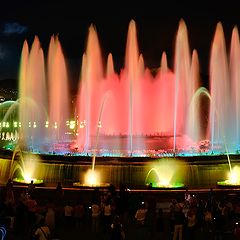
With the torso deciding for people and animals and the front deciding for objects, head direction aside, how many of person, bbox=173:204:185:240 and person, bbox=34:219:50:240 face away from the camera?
2

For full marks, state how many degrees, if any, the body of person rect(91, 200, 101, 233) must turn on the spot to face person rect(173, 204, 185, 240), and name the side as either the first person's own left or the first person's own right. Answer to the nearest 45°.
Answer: approximately 135° to the first person's own right

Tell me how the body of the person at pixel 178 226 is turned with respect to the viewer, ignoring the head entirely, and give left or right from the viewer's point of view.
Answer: facing away from the viewer

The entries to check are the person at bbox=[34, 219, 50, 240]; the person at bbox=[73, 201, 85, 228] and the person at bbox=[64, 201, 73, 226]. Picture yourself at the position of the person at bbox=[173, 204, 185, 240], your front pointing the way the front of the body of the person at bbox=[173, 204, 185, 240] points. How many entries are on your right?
0

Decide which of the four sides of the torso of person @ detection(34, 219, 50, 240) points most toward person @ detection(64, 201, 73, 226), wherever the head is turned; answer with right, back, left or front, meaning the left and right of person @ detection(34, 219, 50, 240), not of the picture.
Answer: front

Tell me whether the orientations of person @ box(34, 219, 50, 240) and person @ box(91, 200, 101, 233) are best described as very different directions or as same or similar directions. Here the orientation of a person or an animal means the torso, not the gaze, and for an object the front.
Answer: same or similar directions

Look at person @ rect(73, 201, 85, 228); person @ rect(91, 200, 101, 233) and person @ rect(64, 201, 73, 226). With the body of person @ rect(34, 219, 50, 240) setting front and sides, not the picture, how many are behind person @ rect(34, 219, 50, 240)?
0

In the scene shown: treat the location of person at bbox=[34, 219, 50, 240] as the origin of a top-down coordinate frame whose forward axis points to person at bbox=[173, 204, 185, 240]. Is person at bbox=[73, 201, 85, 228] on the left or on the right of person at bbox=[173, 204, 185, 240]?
left

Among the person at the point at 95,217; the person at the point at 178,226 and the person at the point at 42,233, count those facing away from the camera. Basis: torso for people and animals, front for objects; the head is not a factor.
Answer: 3

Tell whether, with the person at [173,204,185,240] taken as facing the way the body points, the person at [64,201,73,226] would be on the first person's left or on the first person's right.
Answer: on the first person's left

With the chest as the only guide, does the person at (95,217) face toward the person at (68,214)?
no

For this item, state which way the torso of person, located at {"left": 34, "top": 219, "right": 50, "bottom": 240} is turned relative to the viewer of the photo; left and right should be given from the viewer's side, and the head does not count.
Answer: facing away from the viewer

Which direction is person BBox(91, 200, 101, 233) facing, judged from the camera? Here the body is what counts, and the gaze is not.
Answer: away from the camera

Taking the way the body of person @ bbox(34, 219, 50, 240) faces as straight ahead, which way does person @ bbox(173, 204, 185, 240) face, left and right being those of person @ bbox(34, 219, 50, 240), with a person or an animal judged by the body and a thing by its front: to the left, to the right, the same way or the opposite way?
the same way

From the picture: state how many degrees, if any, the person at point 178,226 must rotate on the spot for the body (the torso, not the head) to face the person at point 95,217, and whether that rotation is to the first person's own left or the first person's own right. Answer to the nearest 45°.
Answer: approximately 45° to the first person's own left

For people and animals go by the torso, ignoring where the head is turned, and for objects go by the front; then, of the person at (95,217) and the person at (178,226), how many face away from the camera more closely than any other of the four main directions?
2

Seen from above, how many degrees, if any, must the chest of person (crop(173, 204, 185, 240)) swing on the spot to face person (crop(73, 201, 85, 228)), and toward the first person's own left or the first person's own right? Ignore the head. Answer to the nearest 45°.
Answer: approximately 45° to the first person's own left
